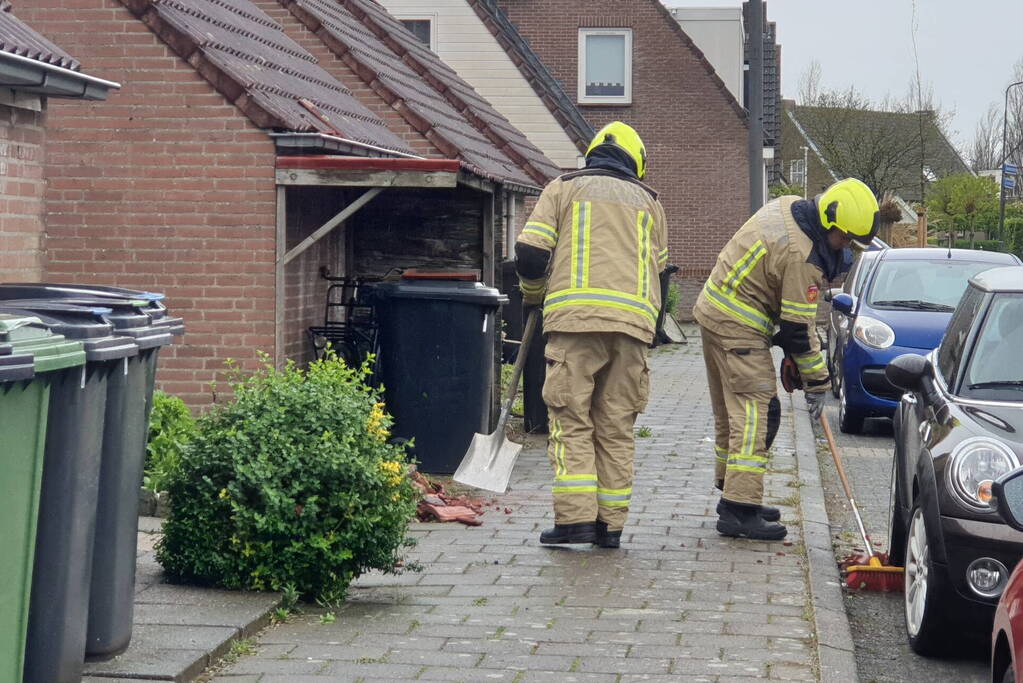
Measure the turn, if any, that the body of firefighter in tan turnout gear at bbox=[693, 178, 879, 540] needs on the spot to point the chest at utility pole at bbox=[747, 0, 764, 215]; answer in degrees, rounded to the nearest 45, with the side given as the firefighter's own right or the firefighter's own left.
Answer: approximately 90° to the firefighter's own left

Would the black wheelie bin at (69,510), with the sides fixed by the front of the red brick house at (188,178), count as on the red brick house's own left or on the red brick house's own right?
on the red brick house's own right

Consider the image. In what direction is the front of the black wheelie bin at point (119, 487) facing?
to the viewer's right

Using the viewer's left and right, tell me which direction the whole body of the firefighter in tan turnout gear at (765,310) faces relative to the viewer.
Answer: facing to the right of the viewer

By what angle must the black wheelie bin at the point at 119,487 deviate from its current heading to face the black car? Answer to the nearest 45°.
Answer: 0° — it already faces it

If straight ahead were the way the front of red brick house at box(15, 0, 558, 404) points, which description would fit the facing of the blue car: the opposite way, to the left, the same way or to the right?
to the right

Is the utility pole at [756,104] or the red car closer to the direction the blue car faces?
the red car

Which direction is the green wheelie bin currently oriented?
to the viewer's right

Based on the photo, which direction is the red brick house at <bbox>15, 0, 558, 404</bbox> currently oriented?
to the viewer's right

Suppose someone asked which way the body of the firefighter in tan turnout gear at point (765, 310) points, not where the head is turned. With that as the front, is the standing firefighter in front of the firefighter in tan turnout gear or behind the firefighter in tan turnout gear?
behind

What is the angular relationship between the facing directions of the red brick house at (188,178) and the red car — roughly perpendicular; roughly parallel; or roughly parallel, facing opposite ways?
roughly perpendicular

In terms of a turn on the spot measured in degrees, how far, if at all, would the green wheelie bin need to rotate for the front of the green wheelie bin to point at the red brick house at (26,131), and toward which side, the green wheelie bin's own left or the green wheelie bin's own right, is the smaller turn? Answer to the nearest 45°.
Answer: approximately 90° to the green wheelie bin's own left
